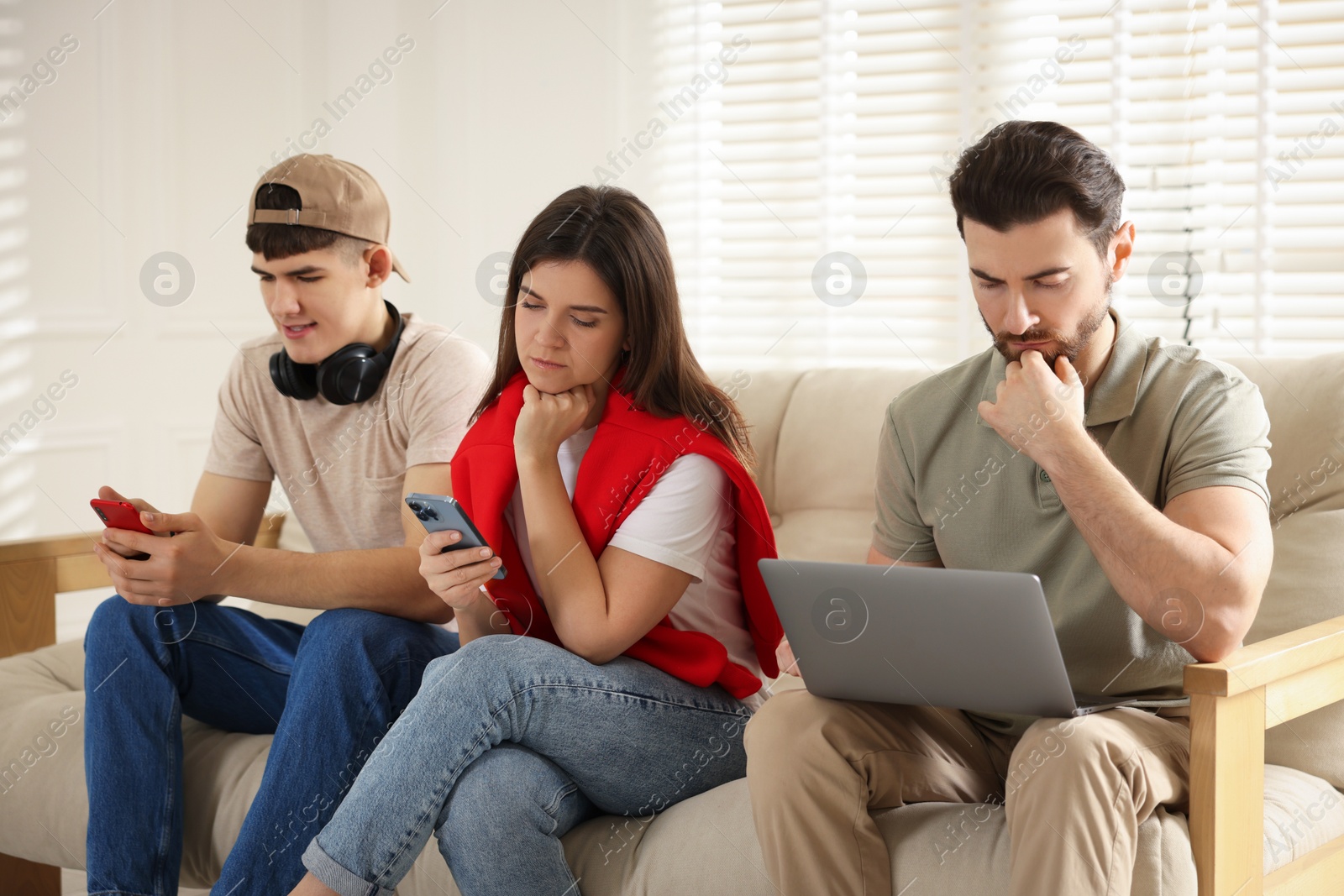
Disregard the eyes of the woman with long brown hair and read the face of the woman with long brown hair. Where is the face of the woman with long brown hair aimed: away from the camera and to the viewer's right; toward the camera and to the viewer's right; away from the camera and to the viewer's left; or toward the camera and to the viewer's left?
toward the camera and to the viewer's left

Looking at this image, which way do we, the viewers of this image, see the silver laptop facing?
facing away from the viewer and to the right of the viewer

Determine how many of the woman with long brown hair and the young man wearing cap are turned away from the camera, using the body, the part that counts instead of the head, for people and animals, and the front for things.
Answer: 0

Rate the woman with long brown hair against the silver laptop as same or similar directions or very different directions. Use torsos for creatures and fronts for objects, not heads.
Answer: very different directions

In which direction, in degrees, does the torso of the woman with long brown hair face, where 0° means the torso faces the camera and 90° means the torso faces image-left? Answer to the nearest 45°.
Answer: approximately 45°

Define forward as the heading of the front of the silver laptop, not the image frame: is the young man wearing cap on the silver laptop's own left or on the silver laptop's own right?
on the silver laptop's own left

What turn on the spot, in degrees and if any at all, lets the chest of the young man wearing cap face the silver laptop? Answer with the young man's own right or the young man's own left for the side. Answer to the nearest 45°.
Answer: approximately 90° to the young man's own left
